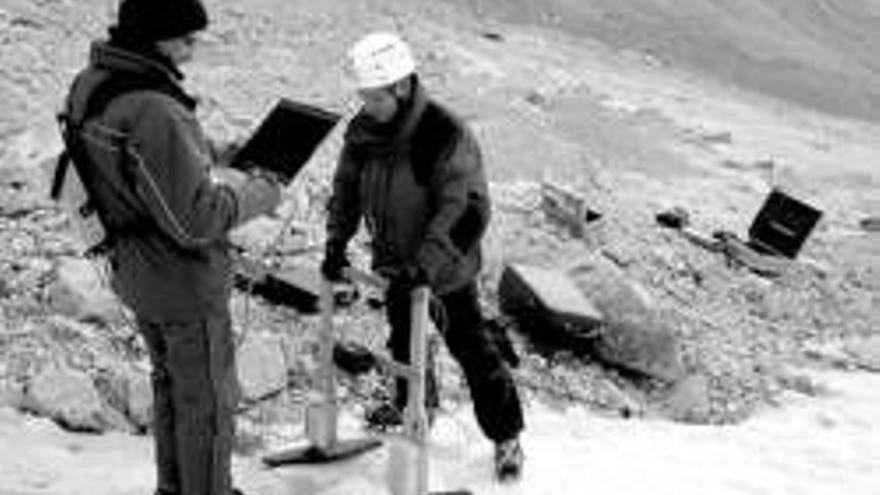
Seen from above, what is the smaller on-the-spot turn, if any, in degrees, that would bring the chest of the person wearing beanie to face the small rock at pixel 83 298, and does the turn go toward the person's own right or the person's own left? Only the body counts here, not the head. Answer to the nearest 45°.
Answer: approximately 90° to the person's own left

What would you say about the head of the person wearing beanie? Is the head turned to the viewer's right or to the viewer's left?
to the viewer's right

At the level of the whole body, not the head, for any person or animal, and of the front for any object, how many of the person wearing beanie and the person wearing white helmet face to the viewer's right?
1

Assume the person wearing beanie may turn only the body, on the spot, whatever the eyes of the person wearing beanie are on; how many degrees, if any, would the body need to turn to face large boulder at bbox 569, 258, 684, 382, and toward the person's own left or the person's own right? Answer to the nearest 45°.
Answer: approximately 45° to the person's own left

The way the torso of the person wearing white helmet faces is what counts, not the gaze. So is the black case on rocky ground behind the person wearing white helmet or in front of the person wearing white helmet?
behind

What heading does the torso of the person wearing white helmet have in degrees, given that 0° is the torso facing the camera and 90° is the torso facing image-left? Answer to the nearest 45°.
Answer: approximately 45°

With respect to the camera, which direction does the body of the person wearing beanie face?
to the viewer's right

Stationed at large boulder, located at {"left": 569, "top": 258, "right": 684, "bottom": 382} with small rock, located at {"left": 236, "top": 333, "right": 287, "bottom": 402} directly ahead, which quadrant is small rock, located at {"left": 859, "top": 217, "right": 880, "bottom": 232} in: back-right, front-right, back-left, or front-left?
back-right
